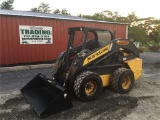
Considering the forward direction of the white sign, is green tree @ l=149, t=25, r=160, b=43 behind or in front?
behind

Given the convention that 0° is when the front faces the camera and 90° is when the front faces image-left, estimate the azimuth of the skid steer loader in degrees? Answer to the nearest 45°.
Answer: approximately 45°

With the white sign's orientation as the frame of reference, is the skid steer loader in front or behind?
in front

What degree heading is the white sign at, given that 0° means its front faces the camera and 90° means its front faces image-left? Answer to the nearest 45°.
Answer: approximately 0°

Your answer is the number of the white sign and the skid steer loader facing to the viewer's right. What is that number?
0

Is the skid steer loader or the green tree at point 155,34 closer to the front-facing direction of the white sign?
the skid steer loader

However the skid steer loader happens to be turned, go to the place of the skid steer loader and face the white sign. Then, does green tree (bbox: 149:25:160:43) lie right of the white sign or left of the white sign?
right

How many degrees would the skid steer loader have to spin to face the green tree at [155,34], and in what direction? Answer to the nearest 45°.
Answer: approximately 135° to its right
